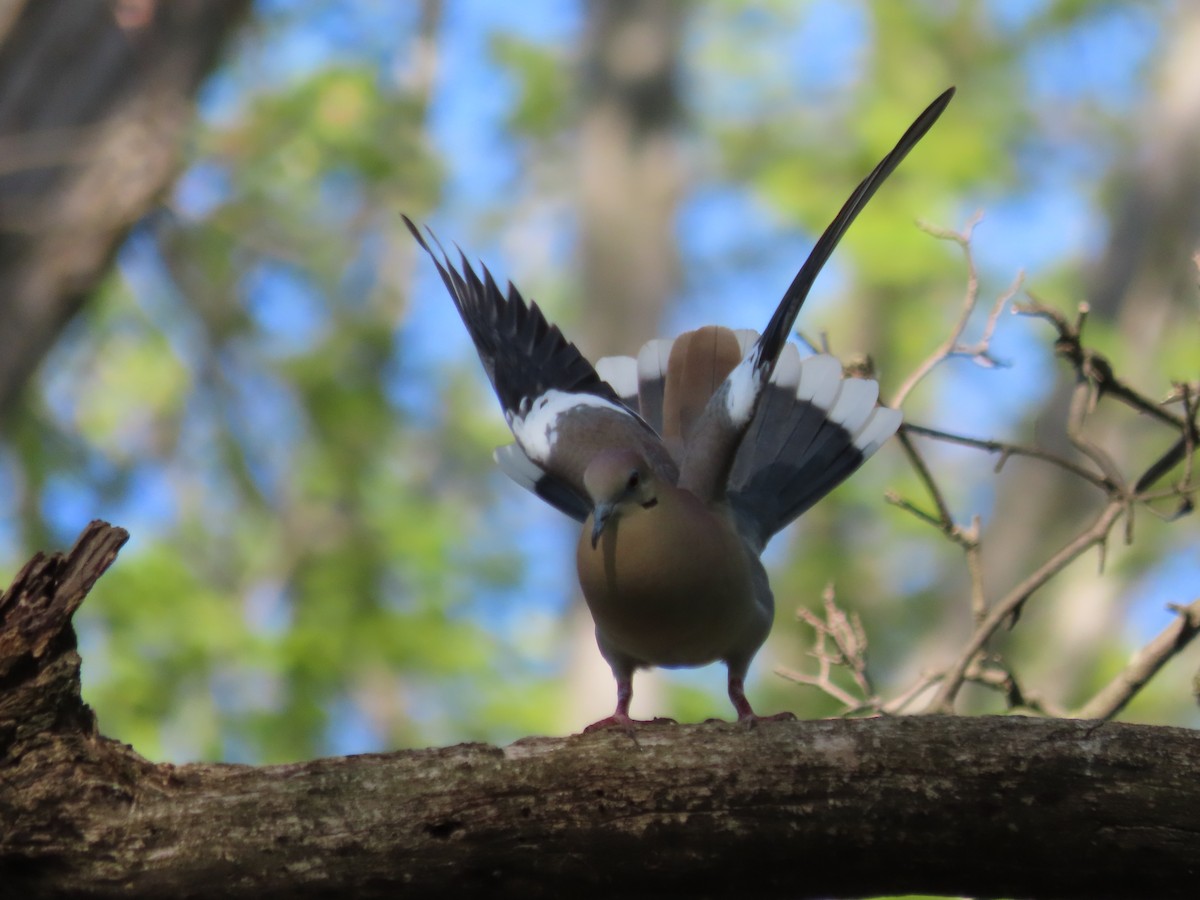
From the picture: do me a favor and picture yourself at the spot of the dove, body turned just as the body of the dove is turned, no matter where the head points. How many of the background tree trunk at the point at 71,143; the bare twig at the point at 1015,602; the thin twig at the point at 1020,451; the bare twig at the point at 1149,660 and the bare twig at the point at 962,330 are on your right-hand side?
1

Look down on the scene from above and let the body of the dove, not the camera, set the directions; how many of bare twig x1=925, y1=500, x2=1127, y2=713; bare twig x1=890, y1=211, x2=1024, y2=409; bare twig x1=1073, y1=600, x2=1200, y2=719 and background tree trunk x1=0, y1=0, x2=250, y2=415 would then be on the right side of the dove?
1

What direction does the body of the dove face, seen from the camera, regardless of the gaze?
toward the camera

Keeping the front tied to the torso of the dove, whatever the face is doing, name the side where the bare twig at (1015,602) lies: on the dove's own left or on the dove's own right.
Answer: on the dove's own left

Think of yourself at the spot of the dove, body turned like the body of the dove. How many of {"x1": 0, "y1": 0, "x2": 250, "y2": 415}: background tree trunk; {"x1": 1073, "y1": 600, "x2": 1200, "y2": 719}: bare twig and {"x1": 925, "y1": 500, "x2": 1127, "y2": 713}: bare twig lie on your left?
2

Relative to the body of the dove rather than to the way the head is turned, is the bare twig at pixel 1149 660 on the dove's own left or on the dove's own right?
on the dove's own left

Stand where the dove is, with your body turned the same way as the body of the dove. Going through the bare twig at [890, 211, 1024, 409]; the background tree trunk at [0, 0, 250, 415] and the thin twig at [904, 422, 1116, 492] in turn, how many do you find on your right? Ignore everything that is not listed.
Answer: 1

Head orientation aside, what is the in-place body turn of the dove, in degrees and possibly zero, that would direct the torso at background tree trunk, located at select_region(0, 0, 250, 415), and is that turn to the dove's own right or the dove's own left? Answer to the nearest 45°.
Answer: approximately 90° to the dove's own right

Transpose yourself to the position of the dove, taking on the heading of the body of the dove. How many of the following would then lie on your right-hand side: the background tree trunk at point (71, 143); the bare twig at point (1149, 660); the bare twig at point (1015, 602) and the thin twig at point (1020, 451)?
1
